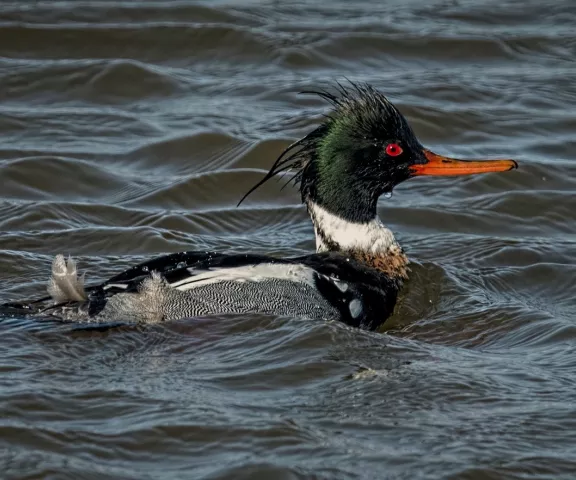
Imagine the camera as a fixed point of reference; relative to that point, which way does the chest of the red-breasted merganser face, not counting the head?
to the viewer's right
